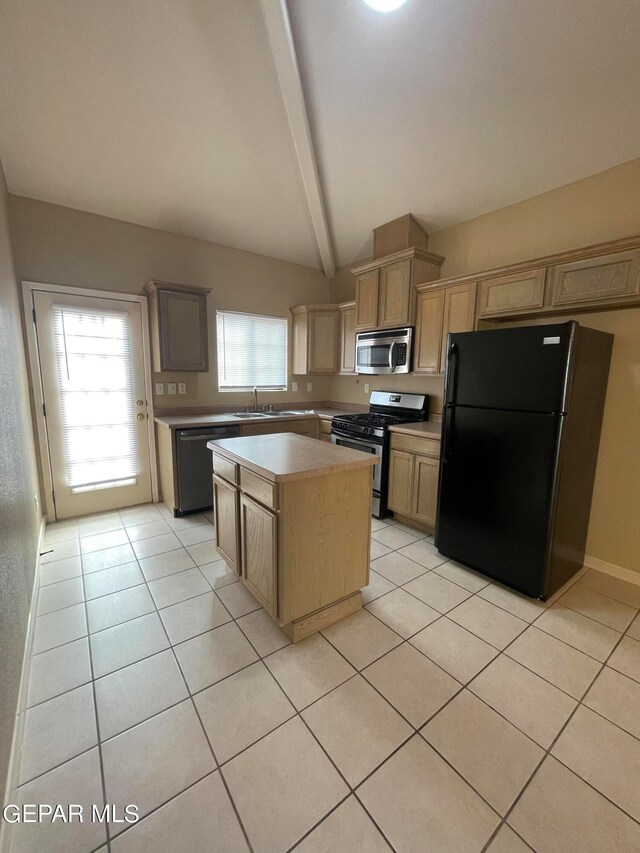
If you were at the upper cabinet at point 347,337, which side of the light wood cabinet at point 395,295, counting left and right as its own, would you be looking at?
right

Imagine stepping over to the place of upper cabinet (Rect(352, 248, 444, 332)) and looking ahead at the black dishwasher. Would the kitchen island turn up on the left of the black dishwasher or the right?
left

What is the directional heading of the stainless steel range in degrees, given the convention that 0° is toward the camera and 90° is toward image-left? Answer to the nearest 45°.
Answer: approximately 45°

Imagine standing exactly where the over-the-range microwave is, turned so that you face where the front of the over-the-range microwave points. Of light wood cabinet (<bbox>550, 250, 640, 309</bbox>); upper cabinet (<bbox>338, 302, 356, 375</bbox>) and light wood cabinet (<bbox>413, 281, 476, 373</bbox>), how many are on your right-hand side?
1

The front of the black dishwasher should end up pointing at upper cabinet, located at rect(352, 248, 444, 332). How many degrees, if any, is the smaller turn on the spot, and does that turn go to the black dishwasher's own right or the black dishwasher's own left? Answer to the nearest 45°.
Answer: approximately 90° to the black dishwasher's own left

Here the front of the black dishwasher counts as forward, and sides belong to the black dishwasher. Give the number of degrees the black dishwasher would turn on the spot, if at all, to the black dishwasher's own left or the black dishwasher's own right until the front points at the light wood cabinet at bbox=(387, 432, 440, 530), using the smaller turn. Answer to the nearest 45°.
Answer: approximately 45° to the black dishwasher's own left
